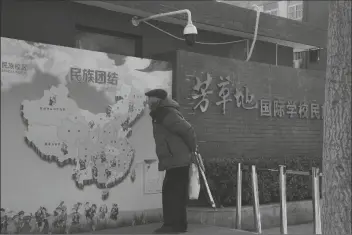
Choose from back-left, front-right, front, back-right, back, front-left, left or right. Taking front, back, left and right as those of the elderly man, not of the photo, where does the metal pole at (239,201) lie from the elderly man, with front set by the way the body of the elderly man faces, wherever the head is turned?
back-right

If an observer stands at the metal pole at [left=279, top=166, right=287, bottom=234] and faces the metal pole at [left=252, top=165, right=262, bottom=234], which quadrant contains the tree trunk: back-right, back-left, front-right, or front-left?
back-left

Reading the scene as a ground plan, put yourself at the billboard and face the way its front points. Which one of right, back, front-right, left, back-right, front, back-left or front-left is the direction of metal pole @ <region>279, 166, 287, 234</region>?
front-left

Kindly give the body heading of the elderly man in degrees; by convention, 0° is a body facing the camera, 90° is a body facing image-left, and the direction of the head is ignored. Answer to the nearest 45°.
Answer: approximately 90°

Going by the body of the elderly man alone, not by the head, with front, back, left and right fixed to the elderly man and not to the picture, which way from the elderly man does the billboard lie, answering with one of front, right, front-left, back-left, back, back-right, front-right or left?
front

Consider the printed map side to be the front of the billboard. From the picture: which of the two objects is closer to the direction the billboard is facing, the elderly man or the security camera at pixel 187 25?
the elderly man

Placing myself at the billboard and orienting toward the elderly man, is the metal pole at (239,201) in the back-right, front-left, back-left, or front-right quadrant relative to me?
front-left

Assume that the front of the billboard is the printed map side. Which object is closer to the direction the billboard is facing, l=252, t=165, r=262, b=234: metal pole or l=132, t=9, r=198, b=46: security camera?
the metal pole

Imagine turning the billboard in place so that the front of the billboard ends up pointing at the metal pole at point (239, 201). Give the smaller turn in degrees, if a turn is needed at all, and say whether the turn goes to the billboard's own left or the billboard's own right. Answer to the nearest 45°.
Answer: approximately 45° to the billboard's own left

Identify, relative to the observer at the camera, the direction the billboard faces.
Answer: facing the viewer and to the right of the viewer

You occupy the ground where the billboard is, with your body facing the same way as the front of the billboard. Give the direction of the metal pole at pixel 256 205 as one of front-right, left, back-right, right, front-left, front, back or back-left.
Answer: front-left

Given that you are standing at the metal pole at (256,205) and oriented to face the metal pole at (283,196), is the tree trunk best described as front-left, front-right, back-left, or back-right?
front-right

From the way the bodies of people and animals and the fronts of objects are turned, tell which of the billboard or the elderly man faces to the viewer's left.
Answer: the elderly man

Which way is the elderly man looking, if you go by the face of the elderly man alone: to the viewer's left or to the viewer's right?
to the viewer's left

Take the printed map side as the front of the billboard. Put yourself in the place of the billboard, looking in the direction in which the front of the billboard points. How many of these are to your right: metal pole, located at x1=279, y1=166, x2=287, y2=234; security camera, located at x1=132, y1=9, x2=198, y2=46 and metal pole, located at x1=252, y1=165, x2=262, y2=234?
0

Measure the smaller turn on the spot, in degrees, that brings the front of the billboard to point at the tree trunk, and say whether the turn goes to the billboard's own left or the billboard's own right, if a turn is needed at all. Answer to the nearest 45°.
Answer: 0° — it already faces it

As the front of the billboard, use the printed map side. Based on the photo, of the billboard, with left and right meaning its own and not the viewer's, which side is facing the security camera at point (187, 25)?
left

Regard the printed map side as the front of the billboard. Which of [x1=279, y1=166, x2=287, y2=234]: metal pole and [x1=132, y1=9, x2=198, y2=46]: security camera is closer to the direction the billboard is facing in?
the metal pole

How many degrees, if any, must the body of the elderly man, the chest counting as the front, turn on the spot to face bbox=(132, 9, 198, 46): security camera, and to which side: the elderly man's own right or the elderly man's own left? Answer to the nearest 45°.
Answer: approximately 90° to the elderly man's own right
